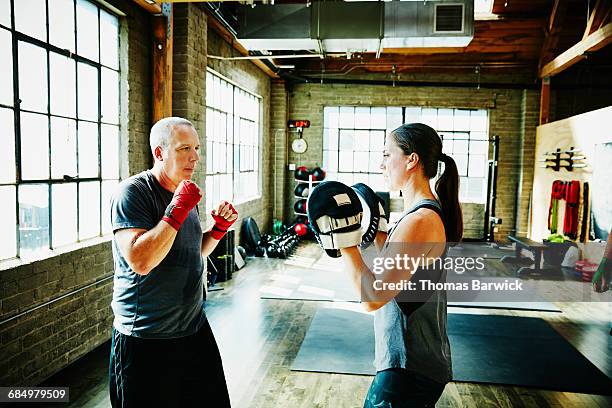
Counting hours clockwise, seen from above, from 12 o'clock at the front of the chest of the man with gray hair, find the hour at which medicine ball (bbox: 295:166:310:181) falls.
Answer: The medicine ball is roughly at 8 o'clock from the man with gray hair.

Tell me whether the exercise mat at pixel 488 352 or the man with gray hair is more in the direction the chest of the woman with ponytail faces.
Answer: the man with gray hair

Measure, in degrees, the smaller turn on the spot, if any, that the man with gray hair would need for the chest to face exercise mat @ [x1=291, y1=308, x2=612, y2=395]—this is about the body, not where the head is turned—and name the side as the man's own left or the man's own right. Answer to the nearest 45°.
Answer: approximately 90° to the man's own left

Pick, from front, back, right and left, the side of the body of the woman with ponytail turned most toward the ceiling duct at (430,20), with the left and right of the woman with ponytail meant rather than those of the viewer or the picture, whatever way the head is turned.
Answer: right

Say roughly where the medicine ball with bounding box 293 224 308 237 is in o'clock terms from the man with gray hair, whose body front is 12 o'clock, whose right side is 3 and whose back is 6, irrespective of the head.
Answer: The medicine ball is roughly at 8 o'clock from the man with gray hair.

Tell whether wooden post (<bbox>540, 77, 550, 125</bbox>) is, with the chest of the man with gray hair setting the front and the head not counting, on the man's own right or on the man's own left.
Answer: on the man's own left

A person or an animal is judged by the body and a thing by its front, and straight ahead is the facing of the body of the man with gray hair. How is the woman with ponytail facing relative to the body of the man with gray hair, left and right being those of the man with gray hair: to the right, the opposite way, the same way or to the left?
the opposite way

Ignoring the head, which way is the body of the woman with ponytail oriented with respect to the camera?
to the viewer's left

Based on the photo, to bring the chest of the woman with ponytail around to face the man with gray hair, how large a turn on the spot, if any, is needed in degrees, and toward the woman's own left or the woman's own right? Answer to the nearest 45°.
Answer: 0° — they already face them

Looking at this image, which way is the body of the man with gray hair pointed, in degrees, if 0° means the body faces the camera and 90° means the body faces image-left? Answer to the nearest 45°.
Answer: approximately 315°

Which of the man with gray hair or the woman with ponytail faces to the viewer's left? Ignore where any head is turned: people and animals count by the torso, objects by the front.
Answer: the woman with ponytail

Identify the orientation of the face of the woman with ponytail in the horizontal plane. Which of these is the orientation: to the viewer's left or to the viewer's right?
to the viewer's left

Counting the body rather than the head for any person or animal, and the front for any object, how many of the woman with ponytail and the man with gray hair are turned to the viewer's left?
1
